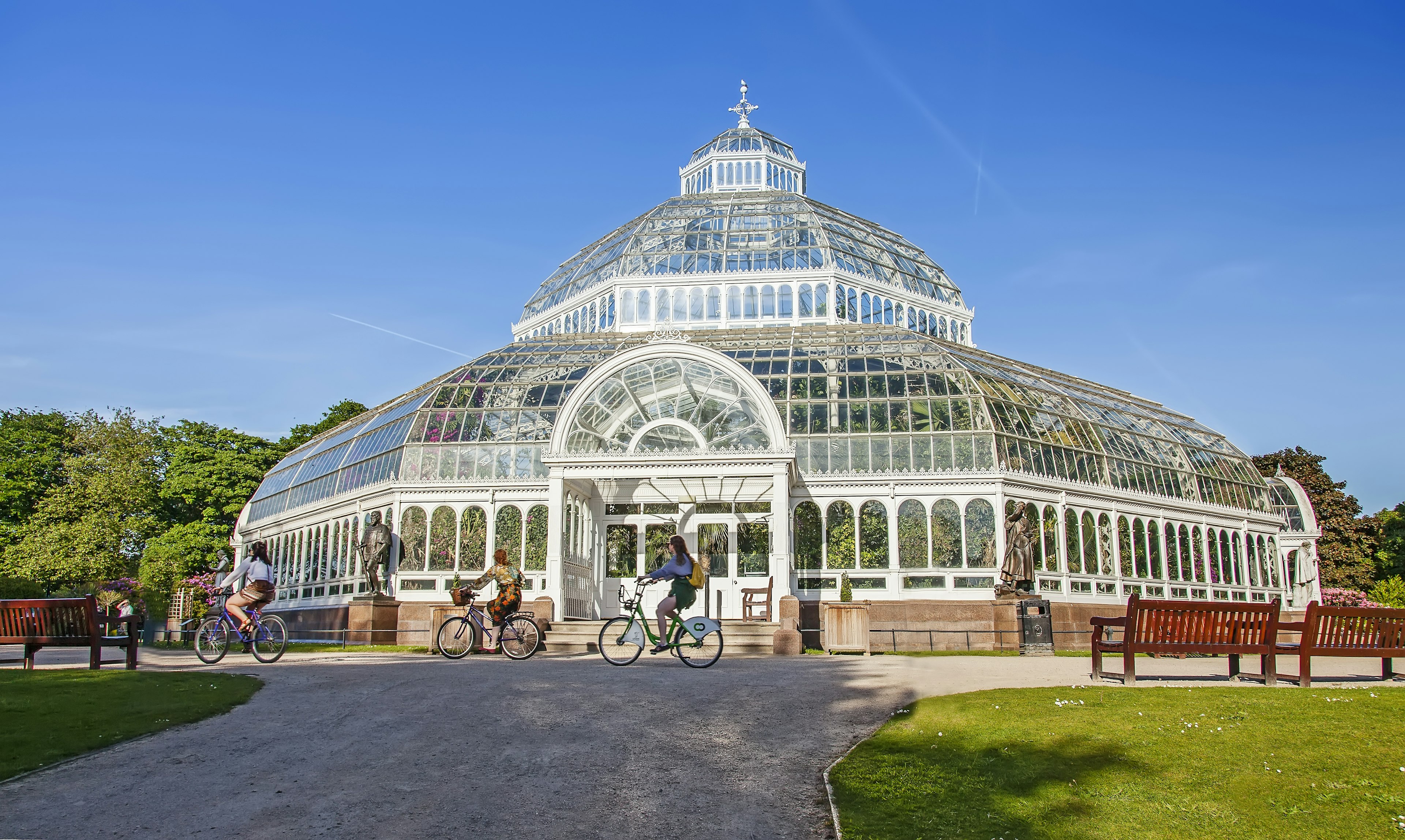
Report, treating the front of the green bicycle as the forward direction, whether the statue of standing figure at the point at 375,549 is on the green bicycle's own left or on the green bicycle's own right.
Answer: on the green bicycle's own right

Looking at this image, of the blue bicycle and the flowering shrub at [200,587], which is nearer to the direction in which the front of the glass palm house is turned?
the blue bicycle

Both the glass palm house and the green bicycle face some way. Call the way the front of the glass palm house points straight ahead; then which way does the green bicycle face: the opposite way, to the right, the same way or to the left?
to the right

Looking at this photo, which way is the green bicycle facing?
to the viewer's left

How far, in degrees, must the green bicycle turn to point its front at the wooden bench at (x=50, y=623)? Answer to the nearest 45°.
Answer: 0° — it already faces it

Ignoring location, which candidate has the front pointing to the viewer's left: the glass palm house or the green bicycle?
the green bicycle

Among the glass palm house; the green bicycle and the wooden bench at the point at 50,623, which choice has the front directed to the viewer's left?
the green bicycle

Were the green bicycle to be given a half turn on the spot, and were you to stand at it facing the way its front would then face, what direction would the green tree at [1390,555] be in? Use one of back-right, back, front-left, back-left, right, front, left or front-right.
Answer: front-left
